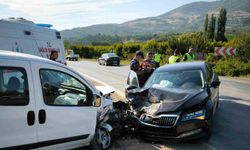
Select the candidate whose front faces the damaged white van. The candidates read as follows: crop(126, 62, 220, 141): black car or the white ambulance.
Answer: the black car

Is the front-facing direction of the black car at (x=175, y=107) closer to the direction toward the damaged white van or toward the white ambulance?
the damaged white van

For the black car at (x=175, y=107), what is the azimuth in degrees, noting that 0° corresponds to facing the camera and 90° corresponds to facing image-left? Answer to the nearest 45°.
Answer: approximately 45°

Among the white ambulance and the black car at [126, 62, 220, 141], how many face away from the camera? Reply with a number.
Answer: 0
